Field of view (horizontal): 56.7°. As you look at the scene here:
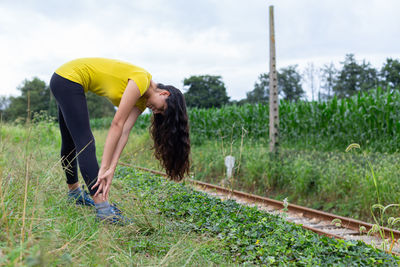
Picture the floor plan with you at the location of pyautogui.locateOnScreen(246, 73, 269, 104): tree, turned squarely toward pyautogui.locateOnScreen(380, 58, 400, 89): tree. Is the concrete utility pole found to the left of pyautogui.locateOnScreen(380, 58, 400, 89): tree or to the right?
right

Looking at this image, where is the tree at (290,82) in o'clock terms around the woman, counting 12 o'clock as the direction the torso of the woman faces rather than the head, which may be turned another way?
The tree is roughly at 10 o'clock from the woman.

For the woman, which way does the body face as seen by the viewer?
to the viewer's right

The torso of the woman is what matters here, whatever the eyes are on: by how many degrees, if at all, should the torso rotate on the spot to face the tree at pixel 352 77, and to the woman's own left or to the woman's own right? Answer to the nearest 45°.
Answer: approximately 45° to the woman's own left

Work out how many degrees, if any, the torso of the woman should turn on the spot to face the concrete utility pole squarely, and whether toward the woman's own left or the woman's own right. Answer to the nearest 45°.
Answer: approximately 45° to the woman's own left

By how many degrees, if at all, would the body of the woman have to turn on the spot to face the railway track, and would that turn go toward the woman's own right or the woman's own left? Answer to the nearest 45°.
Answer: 0° — they already face it

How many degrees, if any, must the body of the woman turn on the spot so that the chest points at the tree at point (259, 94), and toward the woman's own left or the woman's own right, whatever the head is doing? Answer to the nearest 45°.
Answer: approximately 45° to the woman's own left
